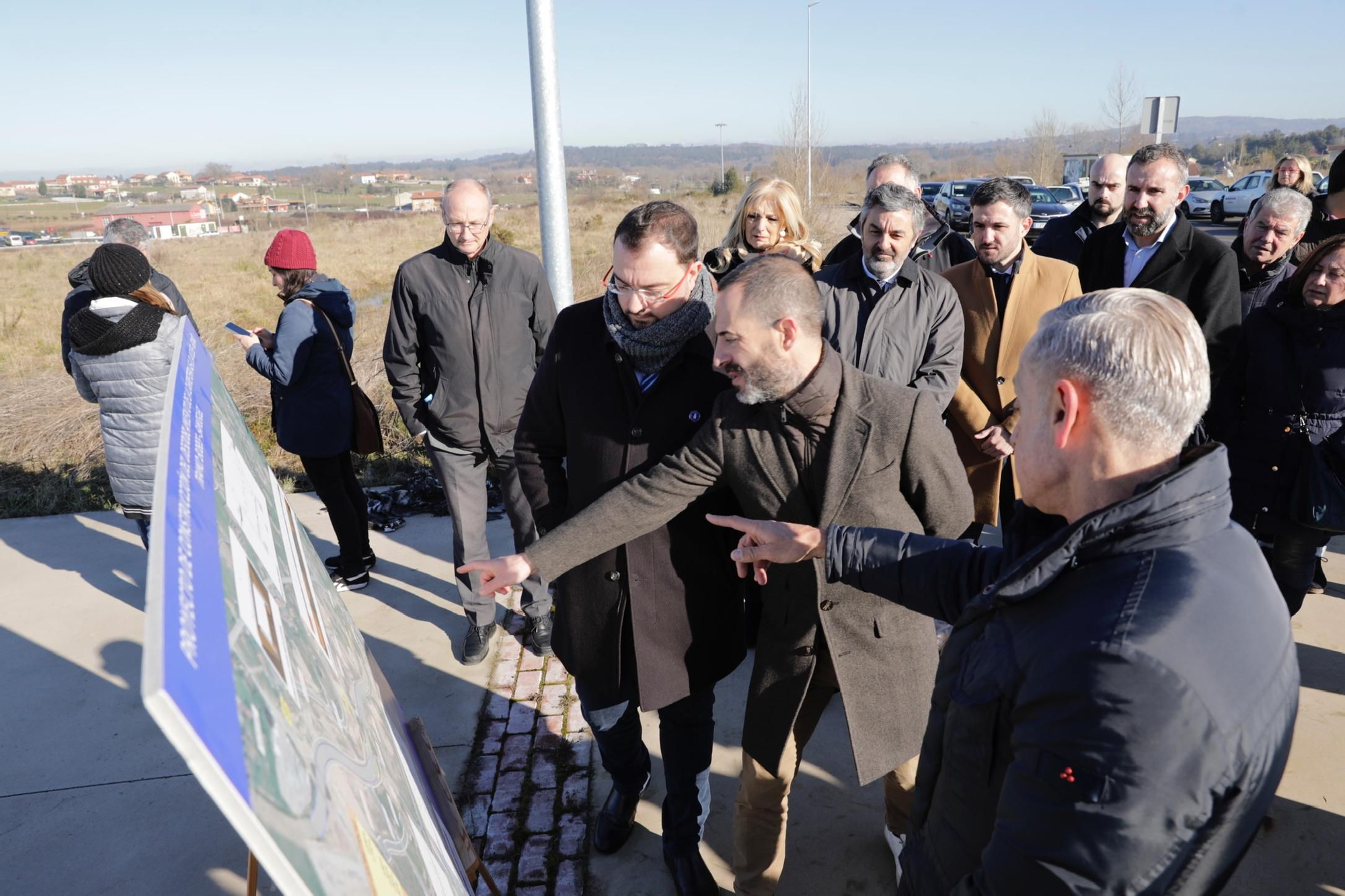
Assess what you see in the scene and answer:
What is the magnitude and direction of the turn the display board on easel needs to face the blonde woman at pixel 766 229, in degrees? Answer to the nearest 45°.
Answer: approximately 45° to its left

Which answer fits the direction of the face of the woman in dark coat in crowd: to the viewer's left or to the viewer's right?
to the viewer's left

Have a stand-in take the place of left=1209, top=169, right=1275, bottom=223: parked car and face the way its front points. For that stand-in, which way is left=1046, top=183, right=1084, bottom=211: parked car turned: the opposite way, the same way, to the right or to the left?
to the left

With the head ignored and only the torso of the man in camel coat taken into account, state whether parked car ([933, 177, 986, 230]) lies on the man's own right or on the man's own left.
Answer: on the man's own right

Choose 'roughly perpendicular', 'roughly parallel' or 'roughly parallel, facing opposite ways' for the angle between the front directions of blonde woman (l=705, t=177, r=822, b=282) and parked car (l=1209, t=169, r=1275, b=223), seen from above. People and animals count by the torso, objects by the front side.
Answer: roughly perpendicular

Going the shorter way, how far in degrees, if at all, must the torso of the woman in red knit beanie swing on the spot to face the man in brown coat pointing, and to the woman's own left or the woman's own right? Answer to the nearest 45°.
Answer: approximately 90° to the woman's own left

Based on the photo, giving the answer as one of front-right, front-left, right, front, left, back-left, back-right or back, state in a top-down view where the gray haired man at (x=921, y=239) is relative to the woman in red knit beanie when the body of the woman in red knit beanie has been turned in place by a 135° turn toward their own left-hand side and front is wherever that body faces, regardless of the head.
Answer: front-left

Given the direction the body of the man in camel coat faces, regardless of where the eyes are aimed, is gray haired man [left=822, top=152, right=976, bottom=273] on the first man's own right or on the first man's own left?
on the first man's own right

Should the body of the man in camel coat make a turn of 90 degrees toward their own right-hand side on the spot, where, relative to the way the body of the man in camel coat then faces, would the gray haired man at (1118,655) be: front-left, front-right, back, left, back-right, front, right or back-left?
back-left

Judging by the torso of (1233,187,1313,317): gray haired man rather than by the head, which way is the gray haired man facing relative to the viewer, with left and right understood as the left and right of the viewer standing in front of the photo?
facing the viewer and to the left of the viewer

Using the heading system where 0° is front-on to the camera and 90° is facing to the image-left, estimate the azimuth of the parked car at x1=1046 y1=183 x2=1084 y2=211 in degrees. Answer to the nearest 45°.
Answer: approximately 315°

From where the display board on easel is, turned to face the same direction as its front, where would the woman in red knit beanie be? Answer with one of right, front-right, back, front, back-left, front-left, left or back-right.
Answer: left

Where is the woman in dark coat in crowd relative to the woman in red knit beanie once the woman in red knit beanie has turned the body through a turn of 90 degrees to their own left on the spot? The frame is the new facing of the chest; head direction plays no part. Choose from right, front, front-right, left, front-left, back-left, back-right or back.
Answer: front-left

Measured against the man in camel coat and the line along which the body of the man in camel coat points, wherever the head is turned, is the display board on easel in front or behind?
in front

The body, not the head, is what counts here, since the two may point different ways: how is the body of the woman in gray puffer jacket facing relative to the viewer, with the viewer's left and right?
facing away from the viewer

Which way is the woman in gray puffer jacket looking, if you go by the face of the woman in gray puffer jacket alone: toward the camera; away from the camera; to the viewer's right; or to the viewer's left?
away from the camera

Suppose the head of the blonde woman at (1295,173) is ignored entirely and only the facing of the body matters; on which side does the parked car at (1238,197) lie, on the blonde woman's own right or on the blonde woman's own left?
on the blonde woman's own right

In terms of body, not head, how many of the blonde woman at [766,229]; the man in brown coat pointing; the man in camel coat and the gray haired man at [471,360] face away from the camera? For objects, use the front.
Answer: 0
